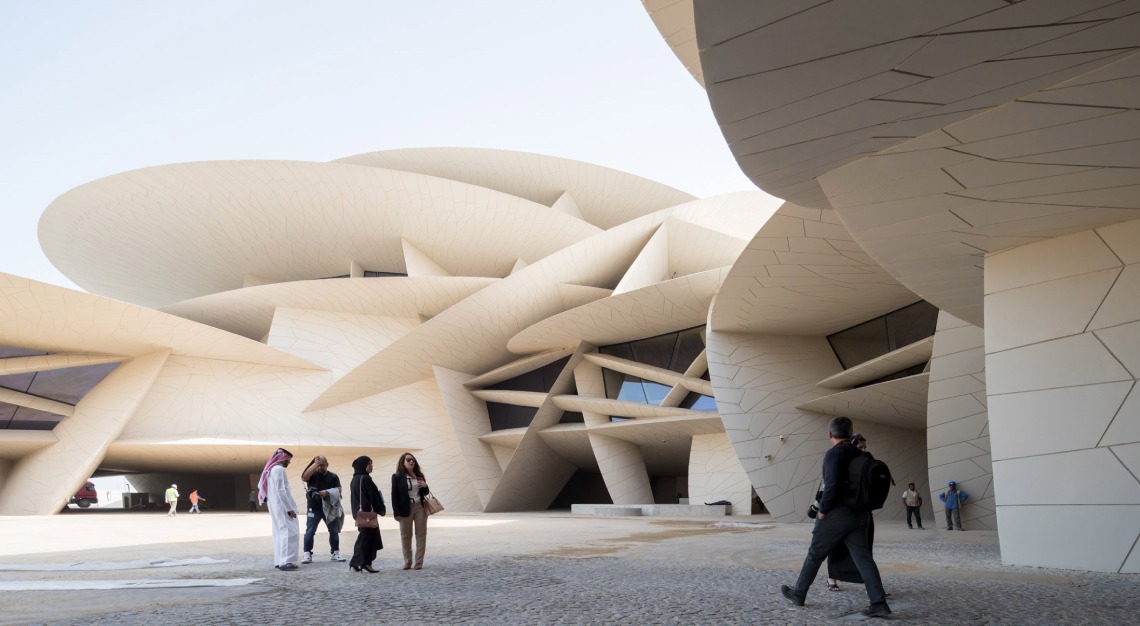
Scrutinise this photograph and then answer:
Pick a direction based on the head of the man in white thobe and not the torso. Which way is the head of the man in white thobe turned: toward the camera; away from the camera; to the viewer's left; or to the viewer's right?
to the viewer's right

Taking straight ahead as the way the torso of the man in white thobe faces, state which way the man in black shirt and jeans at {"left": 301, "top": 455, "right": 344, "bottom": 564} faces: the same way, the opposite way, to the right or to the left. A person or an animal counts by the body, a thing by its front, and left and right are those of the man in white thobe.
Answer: to the right

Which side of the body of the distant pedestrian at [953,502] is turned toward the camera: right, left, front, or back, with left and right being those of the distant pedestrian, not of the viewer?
front

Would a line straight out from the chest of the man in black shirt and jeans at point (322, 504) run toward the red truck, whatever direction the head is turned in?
no

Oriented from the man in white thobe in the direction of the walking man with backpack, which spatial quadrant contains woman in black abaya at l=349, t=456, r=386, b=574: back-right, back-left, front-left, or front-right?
front-left

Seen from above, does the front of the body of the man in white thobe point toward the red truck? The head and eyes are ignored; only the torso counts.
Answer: no

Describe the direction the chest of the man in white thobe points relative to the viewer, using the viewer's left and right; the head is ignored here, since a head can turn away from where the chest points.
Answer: facing to the right of the viewer

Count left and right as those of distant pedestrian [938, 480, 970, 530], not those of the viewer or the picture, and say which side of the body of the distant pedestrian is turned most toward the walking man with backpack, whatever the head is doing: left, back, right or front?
front

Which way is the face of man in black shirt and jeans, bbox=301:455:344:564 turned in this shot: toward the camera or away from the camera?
toward the camera

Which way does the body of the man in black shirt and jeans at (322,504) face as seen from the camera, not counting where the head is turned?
toward the camera

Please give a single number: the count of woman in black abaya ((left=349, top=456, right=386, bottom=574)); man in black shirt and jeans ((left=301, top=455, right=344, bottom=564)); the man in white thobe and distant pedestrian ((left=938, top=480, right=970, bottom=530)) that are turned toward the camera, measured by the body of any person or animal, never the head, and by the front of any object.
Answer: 2

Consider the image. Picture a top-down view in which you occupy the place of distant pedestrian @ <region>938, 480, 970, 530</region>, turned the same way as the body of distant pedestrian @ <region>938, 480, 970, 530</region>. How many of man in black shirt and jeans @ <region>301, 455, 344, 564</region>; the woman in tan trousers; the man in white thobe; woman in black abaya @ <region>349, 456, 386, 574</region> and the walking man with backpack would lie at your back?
0

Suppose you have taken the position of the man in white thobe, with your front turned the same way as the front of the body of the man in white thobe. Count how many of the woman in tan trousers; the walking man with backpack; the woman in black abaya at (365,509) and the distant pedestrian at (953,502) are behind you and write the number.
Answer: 0
